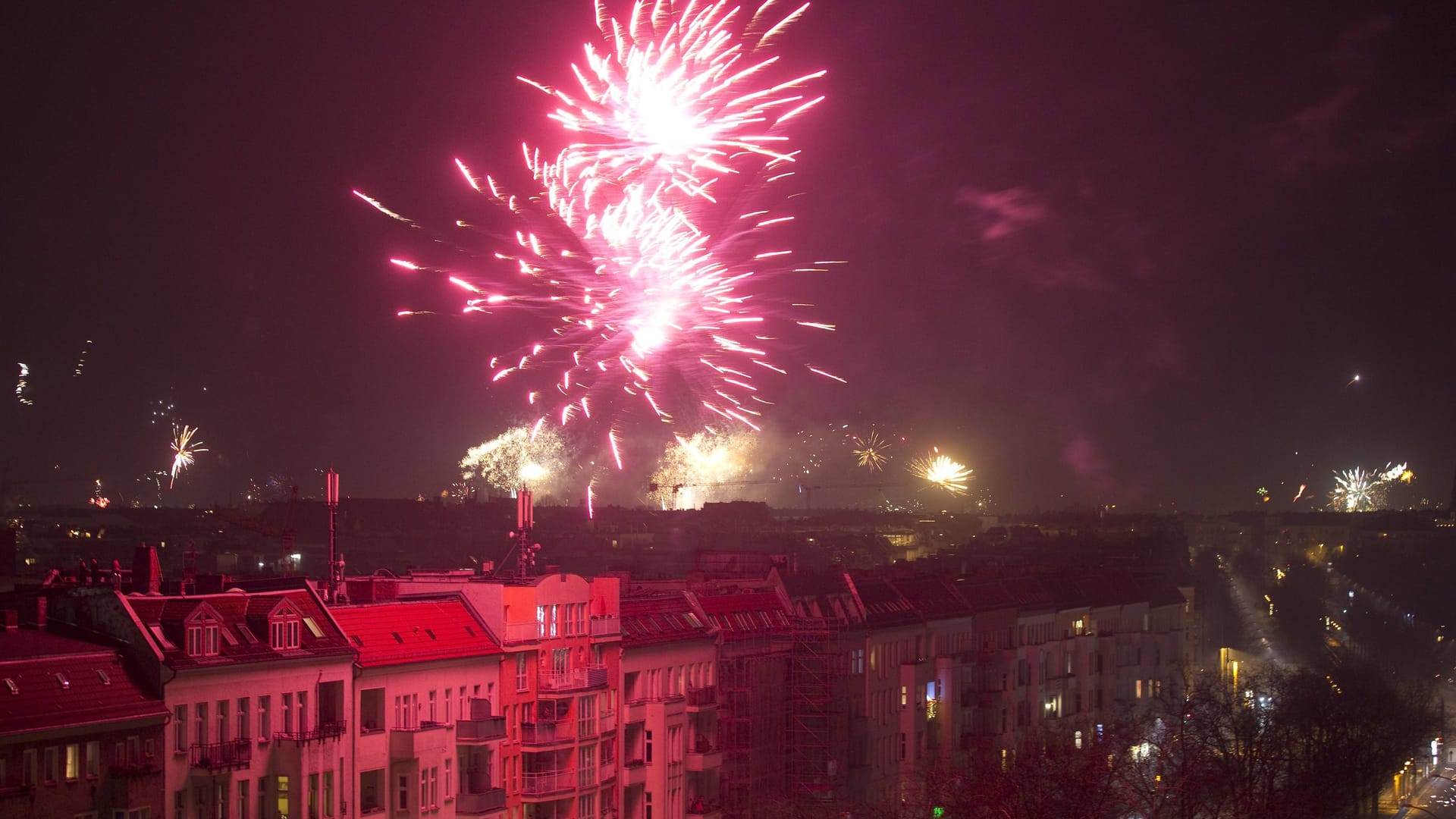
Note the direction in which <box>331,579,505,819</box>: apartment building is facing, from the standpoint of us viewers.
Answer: facing the viewer and to the right of the viewer

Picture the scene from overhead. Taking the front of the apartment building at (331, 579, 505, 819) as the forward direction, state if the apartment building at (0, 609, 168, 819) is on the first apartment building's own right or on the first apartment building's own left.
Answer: on the first apartment building's own right
